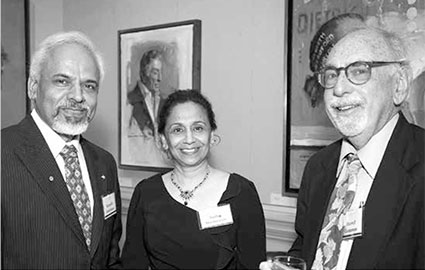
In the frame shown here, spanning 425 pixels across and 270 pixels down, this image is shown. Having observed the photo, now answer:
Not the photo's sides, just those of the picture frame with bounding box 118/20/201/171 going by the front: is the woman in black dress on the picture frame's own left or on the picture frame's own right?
on the picture frame's own left

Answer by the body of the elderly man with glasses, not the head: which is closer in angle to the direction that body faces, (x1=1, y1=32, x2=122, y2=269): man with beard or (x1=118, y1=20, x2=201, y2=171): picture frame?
the man with beard

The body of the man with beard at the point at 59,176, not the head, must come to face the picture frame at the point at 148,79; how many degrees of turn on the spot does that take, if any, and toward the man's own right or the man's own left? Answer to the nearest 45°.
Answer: approximately 90° to the man's own left

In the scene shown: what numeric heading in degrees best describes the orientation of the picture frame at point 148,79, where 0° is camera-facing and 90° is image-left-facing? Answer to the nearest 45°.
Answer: approximately 45°

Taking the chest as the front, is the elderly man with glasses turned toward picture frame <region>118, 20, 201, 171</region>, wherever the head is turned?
no

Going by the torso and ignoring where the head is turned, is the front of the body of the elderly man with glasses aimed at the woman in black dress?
no

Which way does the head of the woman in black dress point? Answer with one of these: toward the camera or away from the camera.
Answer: toward the camera

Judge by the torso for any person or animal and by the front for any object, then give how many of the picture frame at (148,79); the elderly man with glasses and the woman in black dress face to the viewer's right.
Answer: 0

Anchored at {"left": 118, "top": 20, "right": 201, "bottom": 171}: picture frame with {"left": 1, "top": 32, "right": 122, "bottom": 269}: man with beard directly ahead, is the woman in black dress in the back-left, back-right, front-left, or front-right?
front-left

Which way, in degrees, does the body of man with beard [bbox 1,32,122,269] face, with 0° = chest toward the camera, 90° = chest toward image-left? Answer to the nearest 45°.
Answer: approximately 315°

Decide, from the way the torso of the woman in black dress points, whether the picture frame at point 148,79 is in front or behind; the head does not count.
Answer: behind

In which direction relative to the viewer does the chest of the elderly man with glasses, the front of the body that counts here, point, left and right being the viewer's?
facing the viewer and to the left of the viewer

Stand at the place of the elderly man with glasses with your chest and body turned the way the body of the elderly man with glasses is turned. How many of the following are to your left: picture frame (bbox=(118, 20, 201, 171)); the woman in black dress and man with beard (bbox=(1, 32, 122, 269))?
0

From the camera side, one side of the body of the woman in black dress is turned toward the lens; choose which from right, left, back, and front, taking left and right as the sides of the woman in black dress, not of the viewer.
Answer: front

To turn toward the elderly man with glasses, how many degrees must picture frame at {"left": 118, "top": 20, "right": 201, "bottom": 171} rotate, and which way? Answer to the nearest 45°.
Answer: approximately 90° to its left

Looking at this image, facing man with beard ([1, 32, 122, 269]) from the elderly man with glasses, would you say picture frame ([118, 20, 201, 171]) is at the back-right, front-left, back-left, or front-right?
front-right
